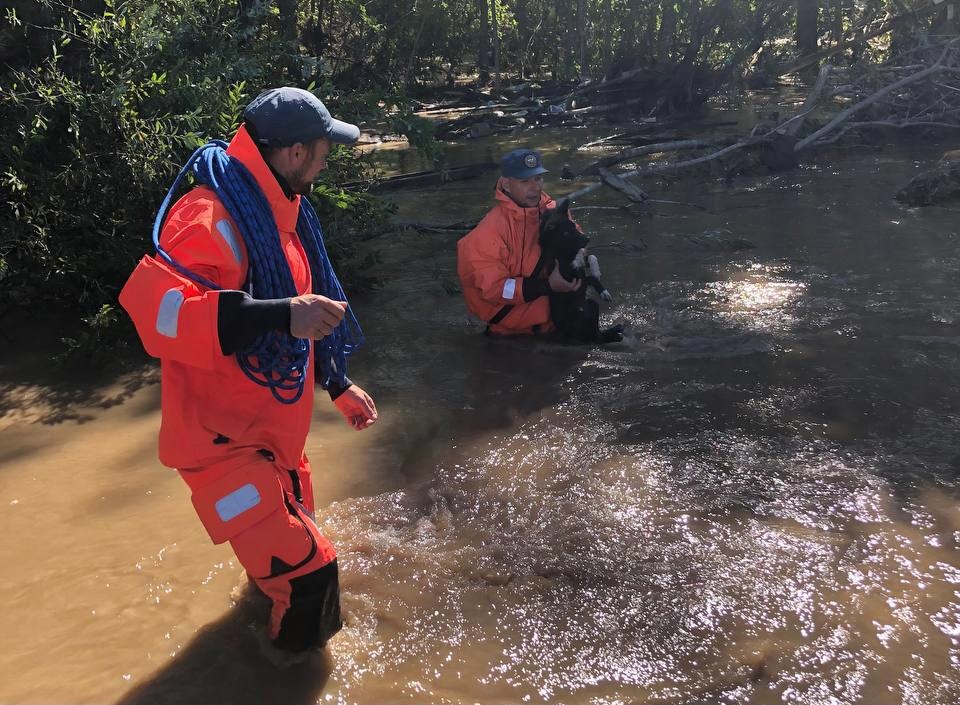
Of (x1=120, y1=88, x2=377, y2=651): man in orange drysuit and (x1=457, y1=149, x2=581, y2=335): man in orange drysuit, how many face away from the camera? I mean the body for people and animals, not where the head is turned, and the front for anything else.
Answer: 0

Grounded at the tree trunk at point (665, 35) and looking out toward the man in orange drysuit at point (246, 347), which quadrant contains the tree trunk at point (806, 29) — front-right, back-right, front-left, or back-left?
back-left

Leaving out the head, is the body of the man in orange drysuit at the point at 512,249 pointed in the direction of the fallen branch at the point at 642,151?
no

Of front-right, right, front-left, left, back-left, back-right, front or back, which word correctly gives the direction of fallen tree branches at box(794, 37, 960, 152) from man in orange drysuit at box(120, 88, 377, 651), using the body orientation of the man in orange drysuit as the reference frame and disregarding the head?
front-left

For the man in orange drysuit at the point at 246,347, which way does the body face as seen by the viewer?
to the viewer's right

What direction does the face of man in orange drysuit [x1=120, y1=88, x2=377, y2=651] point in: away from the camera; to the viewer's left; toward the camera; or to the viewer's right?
to the viewer's right

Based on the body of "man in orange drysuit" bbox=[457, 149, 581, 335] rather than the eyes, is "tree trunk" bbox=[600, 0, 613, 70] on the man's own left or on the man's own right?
on the man's own left

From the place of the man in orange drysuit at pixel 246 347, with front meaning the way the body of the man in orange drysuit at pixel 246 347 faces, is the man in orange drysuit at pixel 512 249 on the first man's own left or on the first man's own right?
on the first man's own left

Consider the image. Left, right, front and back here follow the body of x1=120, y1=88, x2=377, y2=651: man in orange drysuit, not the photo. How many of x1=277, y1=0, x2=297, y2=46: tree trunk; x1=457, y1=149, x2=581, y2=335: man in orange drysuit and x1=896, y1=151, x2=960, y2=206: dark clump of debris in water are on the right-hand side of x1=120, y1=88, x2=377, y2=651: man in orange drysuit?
0

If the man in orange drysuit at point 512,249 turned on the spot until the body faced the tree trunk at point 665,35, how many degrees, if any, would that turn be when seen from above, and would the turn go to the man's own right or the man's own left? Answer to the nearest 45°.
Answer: approximately 135° to the man's own left

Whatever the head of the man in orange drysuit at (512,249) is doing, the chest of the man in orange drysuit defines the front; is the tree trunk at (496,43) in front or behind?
behind

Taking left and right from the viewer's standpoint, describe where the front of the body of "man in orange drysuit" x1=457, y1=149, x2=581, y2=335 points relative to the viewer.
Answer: facing the viewer and to the right of the viewer

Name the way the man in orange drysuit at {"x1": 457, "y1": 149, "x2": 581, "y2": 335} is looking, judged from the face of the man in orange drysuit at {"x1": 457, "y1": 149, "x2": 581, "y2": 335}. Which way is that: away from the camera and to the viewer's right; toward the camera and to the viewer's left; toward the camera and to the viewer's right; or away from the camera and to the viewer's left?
toward the camera and to the viewer's right

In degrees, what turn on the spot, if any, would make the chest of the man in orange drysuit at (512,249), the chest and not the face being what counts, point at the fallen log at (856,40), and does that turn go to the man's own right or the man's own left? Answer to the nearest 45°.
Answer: approximately 90° to the man's own left

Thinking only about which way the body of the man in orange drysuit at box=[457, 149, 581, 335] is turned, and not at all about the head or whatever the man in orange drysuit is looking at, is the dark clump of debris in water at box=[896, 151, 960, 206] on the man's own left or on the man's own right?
on the man's own left

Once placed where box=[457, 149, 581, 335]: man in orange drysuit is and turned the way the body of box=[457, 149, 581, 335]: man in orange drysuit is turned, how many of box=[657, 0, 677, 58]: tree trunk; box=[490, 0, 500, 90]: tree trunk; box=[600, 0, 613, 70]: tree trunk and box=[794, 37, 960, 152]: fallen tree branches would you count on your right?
0

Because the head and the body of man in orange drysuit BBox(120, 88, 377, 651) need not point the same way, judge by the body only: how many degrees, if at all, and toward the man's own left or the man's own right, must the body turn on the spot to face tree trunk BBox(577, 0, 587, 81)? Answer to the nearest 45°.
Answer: approximately 45° to the man's own left

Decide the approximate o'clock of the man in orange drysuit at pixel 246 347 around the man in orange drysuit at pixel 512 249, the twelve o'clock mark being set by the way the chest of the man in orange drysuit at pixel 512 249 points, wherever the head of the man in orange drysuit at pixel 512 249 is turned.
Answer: the man in orange drysuit at pixel 246 347 is roughly at 2 o'clock from the man in orange drysuit at pixel 512 249.
